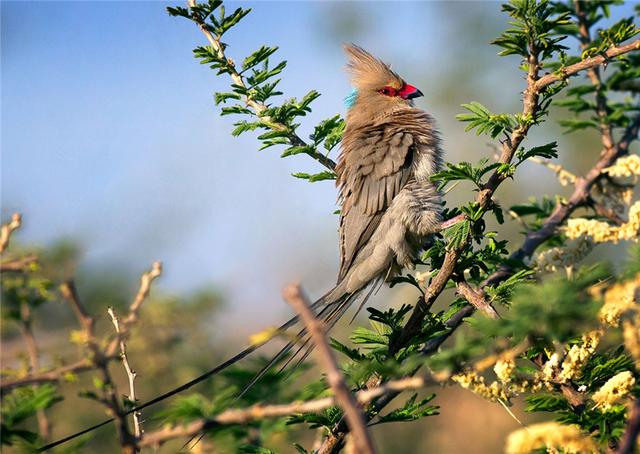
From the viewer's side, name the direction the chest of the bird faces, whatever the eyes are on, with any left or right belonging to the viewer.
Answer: facing to the right of the viewer

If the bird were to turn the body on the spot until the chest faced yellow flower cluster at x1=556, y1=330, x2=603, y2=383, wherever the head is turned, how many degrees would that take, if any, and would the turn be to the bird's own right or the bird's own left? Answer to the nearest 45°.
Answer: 0° — it already faces it
